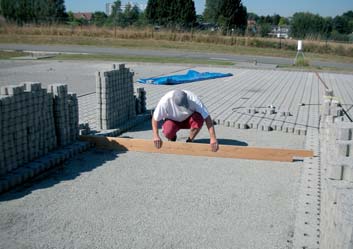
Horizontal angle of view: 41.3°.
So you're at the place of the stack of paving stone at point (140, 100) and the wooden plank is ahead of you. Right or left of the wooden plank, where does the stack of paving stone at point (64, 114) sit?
right

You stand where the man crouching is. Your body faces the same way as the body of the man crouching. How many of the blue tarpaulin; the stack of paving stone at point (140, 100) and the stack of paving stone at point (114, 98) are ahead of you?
0

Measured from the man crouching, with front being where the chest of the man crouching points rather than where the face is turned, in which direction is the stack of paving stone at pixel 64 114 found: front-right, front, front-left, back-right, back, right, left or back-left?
right

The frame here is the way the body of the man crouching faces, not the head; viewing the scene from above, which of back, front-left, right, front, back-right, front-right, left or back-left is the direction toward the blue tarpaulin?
back

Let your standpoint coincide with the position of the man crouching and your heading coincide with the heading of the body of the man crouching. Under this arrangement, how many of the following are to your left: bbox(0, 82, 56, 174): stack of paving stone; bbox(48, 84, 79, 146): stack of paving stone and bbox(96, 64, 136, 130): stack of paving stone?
0

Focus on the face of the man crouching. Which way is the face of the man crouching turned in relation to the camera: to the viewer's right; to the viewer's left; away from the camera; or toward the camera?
toward the camera

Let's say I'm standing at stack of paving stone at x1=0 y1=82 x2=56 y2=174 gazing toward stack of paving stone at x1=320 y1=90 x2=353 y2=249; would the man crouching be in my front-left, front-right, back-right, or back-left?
front-left

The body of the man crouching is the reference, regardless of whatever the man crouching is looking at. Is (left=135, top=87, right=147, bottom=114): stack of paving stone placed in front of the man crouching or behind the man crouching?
behind

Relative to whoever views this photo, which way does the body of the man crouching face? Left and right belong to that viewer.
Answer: facing the viewer

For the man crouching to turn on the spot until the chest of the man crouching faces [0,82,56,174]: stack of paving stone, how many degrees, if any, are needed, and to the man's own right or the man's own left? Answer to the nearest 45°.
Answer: approximately 45° to the man's own right
